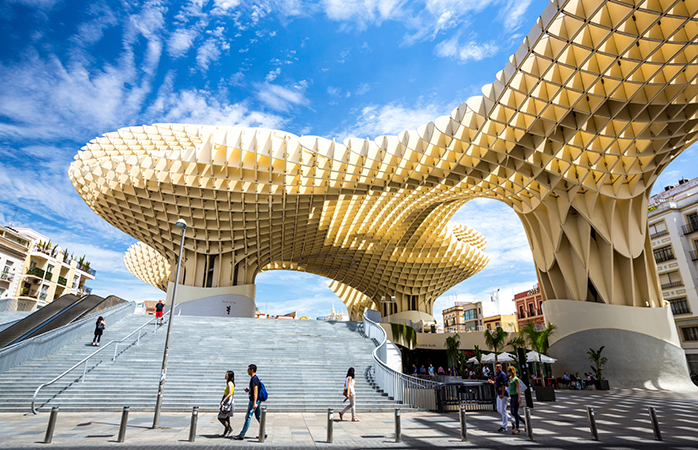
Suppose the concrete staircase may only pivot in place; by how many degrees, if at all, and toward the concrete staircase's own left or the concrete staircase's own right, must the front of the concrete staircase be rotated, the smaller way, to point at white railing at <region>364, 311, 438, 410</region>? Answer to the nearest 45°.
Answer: approximately 45° to the concrete staircase's own left

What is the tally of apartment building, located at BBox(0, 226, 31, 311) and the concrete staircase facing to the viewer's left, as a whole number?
0

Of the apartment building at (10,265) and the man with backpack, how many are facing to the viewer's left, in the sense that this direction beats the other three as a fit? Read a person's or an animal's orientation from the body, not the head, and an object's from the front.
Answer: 1

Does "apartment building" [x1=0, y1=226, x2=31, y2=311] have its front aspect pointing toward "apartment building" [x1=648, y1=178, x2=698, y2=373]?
yes

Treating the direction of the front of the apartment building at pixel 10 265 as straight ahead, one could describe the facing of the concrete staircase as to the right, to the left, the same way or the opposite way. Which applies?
to the right

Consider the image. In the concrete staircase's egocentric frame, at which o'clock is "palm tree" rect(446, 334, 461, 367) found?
The palm tree is roughly at 8 o'clock from the concrete staircase.

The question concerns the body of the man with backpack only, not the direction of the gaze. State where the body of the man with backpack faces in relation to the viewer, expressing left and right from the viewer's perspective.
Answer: facing to the left of the viewer

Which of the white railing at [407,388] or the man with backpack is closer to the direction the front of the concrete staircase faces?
the man with backpack

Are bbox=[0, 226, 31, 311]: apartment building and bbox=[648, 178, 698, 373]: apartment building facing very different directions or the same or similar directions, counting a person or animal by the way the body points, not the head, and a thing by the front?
very different directions

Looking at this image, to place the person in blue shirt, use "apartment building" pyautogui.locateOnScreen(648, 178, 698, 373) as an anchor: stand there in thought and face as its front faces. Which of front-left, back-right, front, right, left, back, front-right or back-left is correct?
front-left

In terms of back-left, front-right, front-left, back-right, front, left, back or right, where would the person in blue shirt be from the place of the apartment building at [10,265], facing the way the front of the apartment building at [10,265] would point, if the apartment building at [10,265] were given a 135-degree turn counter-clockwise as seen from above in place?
back

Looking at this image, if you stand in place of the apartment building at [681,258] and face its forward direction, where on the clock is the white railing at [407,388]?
The white railing is roughly at 11 o'clock from the apartment building.

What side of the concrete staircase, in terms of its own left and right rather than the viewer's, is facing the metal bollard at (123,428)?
front

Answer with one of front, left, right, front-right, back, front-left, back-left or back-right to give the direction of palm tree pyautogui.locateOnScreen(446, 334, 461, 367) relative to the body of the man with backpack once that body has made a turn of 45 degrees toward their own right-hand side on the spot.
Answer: right
